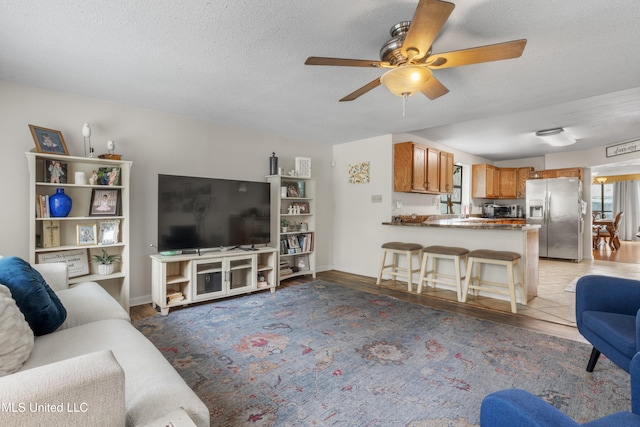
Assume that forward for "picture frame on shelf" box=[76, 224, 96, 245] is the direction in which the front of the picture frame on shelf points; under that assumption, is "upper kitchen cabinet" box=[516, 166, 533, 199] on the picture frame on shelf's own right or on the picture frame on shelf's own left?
on the picture frame on shelf's own left

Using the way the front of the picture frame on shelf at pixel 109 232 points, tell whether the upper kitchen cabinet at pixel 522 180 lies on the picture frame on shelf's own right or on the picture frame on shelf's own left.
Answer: on the picture frame on shelf's own left

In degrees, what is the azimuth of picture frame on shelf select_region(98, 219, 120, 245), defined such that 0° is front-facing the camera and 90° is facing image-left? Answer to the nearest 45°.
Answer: approximately 0°

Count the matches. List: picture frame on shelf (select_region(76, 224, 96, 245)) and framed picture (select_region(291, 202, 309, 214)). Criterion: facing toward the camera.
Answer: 2

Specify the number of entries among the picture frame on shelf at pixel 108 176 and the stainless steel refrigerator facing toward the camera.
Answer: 2
